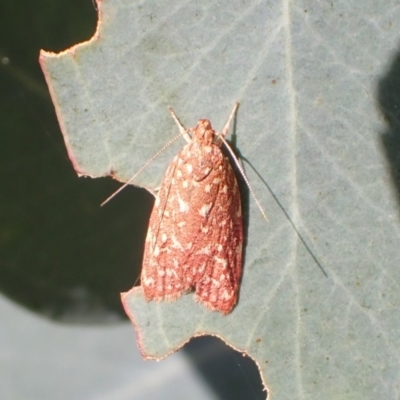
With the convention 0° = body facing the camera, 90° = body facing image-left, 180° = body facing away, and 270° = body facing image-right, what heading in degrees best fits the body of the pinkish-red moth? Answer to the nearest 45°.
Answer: approximately 180°
